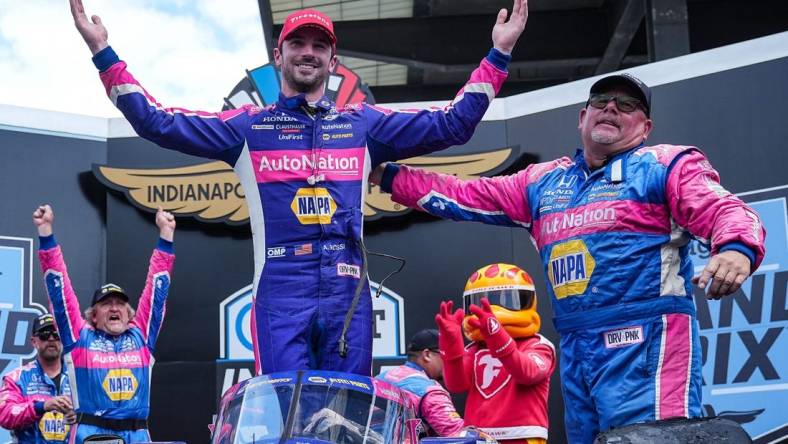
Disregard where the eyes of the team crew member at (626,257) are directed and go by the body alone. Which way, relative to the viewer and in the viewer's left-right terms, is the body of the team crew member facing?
facing the viewer and to the left of the viewer

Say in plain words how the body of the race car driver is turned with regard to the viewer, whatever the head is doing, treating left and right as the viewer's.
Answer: facing the viewer

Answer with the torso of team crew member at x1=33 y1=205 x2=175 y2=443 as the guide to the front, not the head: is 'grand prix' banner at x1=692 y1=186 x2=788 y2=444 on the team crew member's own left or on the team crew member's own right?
on the team crew member's own left

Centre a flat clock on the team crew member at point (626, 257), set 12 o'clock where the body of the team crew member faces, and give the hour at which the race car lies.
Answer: The race car is roughly at 1 o'clock from the team crew member.

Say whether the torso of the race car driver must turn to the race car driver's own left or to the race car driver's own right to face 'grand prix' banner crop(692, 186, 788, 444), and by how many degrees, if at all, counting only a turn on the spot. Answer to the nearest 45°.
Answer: approximately 135° to the race car driver's own left

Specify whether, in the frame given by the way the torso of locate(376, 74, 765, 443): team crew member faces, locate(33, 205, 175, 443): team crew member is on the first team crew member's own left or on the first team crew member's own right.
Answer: on the first team crew member's own right

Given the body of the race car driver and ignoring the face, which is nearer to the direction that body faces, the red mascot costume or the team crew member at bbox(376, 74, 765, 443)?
the team crew member
